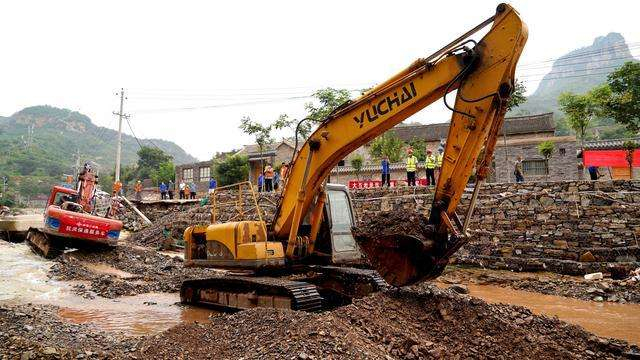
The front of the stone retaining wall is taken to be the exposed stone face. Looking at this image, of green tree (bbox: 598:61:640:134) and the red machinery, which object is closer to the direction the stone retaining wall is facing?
the red machinery

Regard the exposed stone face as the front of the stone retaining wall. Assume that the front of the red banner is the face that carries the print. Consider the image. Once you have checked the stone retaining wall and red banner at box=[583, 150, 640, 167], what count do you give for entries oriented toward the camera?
2

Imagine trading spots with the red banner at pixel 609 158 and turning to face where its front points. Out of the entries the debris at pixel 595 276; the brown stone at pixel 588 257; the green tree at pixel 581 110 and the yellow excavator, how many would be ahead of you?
3

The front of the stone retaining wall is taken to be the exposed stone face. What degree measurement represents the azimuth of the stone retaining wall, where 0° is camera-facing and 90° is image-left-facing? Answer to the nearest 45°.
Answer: approximately 0°

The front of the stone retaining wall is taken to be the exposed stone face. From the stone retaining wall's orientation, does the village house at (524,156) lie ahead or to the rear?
to the rear

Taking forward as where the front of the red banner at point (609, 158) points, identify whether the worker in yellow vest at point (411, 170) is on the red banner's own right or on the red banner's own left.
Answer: on the red banner's own right

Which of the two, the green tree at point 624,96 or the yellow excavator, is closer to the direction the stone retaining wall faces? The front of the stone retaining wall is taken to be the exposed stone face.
the yellow excavator

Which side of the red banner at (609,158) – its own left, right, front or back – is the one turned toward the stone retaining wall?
front

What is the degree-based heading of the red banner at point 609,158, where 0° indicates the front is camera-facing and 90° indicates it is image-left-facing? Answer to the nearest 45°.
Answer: approximately 0°

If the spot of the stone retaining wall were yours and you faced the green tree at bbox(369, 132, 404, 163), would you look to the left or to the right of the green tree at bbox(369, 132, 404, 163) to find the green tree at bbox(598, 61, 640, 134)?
right

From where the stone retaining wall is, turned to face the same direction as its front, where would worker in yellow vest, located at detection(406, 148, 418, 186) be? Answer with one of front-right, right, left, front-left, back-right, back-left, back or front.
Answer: back-right

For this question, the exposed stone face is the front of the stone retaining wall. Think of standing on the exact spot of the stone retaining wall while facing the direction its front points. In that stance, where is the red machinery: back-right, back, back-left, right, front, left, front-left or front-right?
right

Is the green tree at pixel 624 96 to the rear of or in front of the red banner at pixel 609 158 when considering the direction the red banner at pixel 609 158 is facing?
to the rear
